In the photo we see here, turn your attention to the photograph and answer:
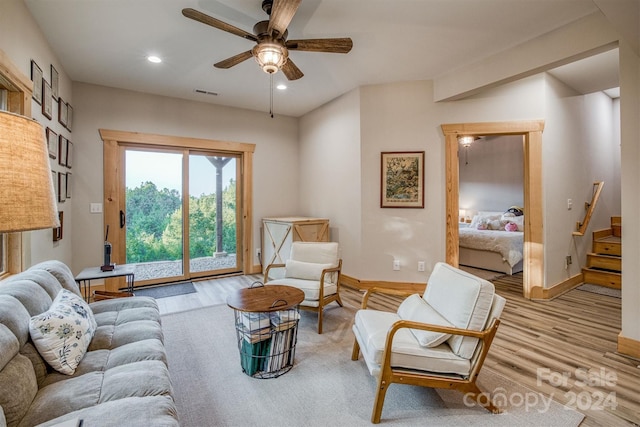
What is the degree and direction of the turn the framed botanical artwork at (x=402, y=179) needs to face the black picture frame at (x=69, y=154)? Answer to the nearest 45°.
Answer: approximately 90° to its right

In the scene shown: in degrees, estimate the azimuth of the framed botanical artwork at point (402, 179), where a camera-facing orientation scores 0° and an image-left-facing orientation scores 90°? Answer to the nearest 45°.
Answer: approximately 0°

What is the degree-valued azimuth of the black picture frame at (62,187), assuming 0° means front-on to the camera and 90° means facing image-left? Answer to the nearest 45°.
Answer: approximately 270°

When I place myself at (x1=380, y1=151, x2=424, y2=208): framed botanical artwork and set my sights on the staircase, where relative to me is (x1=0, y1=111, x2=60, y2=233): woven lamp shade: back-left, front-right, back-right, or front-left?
back-right

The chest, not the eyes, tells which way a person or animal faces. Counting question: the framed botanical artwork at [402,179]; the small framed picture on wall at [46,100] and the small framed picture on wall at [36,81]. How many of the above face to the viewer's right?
2

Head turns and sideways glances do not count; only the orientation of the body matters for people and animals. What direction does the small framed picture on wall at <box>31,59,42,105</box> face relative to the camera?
to the viewer's right

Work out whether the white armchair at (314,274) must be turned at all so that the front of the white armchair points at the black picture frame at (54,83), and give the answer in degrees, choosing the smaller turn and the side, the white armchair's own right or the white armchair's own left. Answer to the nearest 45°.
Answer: approximately 45° to the white armchair's own right

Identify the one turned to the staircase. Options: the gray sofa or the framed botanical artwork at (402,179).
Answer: the gray sofa

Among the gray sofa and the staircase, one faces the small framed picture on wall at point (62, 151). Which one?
the staircase

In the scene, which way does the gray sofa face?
to the viewer's right

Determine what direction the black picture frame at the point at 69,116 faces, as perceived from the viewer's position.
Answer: facing to the right of the viewer

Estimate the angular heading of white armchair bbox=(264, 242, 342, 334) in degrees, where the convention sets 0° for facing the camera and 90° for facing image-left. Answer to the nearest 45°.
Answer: approximately 45°

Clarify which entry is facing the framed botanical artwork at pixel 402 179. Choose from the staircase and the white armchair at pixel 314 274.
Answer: the staircase

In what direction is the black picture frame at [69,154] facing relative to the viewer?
to the viewer's right
